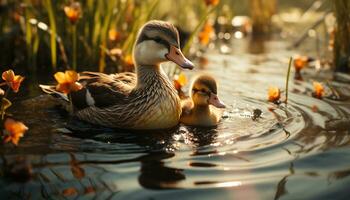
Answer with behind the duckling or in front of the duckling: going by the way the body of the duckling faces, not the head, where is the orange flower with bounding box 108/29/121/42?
behind

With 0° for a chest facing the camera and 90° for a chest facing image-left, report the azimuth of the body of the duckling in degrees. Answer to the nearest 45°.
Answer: approximately 315°

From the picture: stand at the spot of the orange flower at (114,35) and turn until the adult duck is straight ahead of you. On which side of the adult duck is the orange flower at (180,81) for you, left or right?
left

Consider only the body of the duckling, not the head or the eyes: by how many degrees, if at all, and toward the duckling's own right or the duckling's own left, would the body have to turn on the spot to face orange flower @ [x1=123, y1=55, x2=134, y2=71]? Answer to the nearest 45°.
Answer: approximately 180°

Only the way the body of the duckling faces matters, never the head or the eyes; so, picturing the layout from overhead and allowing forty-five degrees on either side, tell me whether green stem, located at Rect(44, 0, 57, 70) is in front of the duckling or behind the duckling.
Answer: behind

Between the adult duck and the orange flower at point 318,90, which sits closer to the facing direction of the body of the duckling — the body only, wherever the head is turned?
the orange flower
